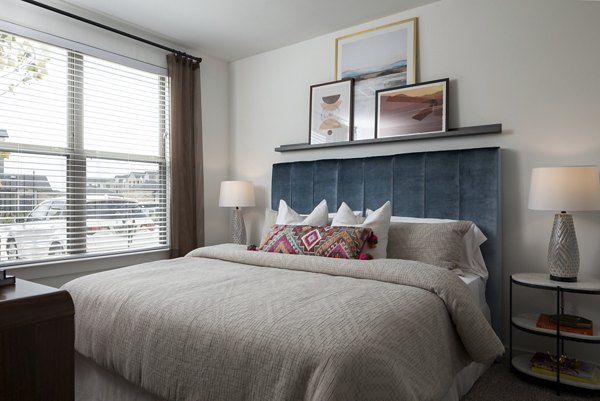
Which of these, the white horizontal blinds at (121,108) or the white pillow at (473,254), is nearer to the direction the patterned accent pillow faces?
the white horizontal blinds

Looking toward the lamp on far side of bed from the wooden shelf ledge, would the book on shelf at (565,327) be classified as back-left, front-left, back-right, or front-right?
back-left

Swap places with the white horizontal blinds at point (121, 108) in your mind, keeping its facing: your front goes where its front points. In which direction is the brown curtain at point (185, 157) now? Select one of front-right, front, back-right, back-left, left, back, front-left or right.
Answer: front-left

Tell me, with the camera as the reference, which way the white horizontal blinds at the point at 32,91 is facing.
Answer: facing the viewer and to the right of the viewer

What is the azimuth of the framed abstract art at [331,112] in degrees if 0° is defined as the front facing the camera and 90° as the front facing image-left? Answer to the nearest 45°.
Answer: approximately 45°

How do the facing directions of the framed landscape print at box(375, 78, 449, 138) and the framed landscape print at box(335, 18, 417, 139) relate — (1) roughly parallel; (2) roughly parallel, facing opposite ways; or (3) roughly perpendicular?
roughly parallel

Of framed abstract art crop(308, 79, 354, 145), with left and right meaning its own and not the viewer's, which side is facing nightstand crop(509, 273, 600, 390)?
left

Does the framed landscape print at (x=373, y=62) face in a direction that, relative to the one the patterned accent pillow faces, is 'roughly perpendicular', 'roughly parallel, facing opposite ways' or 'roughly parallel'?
roughly parallel

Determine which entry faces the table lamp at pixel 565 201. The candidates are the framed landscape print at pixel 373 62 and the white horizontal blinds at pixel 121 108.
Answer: the white horizontal blinds

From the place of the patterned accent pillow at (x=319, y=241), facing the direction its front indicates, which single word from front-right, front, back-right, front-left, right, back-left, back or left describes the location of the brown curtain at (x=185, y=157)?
right

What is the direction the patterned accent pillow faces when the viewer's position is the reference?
facing the viewer and to the left of the viewer

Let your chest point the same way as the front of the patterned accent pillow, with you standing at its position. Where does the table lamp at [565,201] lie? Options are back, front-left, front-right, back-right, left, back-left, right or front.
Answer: back-left

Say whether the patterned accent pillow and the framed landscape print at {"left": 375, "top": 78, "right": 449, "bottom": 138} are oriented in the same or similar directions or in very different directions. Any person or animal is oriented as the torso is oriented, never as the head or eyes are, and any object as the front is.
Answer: same or similar directions
